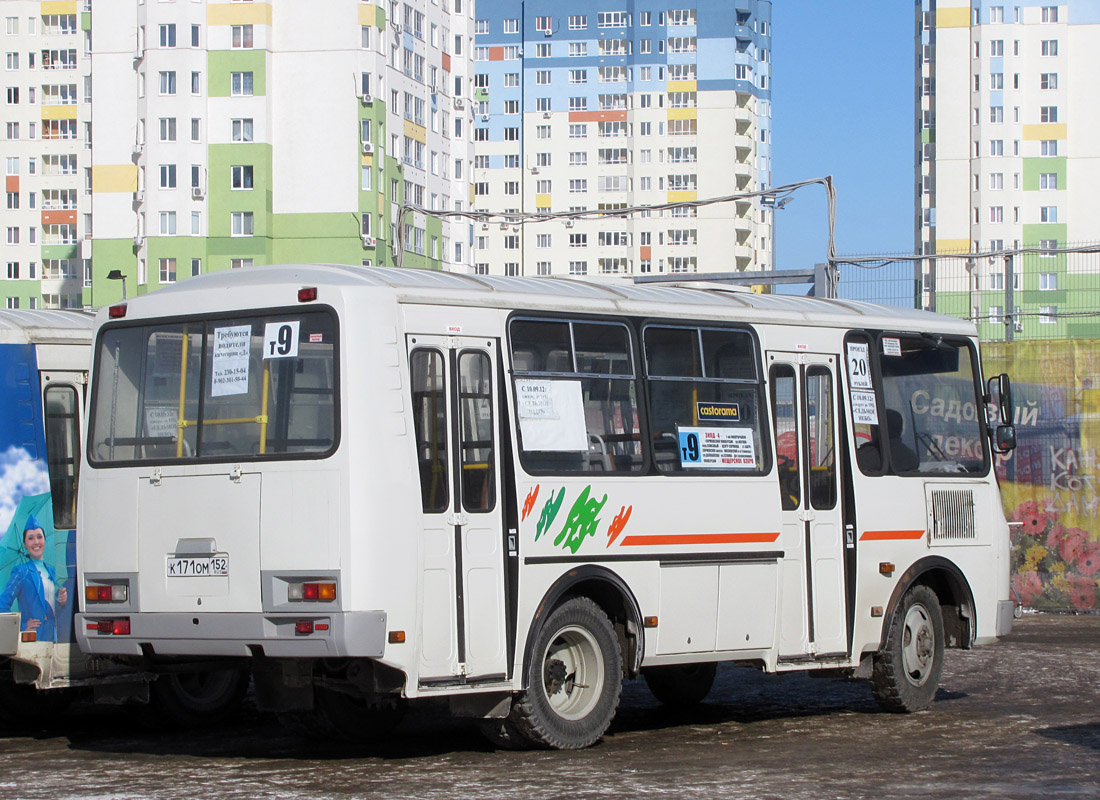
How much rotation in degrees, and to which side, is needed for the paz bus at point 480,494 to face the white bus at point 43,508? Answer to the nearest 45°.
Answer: approximately 135° to its left

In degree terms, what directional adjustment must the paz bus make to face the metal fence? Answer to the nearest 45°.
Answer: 0° — it already faces it

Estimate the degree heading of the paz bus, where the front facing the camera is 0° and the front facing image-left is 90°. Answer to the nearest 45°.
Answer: approximately 225°

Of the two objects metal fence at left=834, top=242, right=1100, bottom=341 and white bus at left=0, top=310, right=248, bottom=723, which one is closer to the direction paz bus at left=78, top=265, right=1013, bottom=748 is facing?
the metal fence
